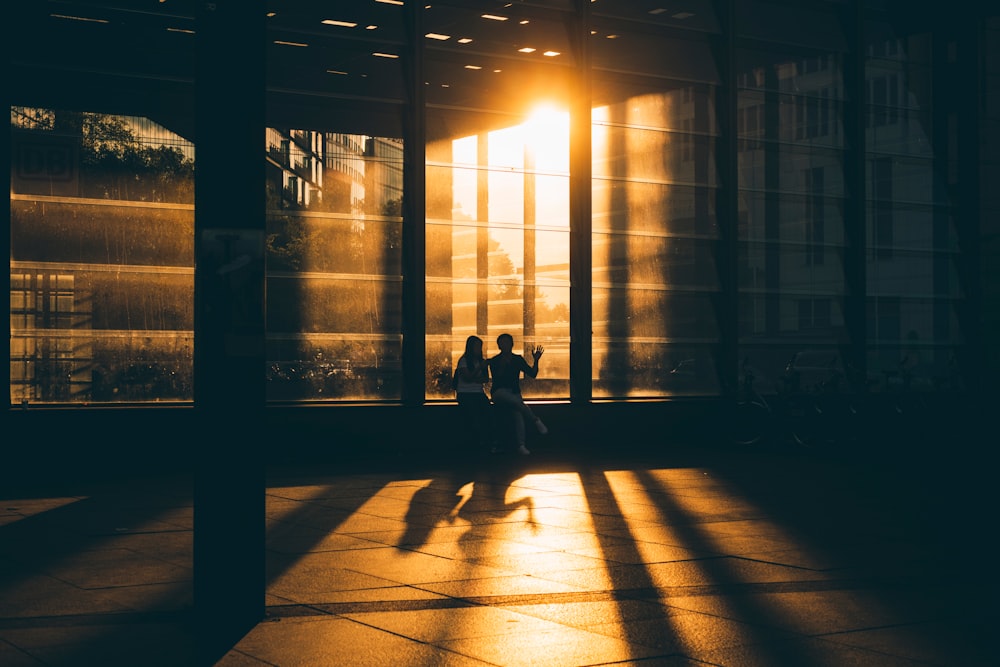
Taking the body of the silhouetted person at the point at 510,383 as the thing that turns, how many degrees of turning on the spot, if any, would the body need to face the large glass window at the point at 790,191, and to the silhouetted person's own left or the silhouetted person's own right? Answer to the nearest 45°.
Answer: approximately 90° to the silhouetted person's own left

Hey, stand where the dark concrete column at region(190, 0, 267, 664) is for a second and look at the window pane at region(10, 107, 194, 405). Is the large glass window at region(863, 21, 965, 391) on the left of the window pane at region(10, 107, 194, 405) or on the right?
right

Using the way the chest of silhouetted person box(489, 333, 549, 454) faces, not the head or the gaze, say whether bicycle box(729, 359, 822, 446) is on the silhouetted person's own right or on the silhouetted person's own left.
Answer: on the silhouetted person's own left

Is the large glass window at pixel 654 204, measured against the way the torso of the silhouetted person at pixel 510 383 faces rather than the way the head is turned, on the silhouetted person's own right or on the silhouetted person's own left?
on the silhouetted person's own left

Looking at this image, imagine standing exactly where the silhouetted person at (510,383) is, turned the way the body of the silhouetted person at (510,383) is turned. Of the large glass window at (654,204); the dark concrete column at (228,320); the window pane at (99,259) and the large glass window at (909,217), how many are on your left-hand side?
2

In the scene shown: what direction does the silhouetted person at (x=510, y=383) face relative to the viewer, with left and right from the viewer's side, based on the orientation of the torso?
facing the viewer and to the right of the viewer

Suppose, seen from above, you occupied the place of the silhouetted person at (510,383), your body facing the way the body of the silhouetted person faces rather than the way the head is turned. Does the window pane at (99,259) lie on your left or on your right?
on your right
